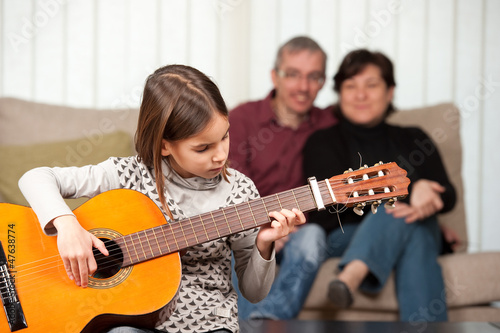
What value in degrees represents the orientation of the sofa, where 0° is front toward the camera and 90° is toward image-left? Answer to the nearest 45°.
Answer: approximately 0°

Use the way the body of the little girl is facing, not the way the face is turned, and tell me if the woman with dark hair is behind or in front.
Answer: behind

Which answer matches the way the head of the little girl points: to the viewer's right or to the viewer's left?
to the viewer's right

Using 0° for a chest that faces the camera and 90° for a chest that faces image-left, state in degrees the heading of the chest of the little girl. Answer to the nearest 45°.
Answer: approximately 0°

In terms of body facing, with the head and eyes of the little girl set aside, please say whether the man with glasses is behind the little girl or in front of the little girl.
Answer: behind

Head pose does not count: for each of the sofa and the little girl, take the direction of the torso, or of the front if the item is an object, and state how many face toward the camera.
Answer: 2
